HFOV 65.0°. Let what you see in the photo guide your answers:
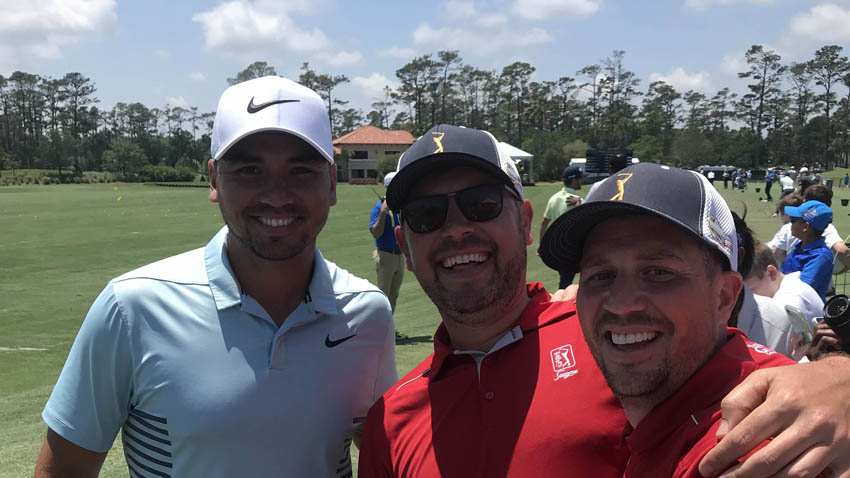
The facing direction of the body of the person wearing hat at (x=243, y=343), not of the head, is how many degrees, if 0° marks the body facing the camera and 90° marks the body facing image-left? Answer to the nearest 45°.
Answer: approximately 0°

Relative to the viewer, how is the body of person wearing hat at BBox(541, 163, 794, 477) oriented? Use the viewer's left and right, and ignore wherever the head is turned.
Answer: facing the viewer and to the left of the viewer

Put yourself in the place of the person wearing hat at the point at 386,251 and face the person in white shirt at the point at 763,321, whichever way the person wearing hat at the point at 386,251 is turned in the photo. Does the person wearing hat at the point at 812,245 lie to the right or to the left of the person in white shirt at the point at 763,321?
left

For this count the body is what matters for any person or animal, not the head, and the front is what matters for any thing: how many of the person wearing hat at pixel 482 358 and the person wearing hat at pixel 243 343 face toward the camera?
2

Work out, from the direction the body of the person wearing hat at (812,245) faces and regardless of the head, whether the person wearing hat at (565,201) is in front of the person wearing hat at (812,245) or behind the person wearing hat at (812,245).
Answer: in front

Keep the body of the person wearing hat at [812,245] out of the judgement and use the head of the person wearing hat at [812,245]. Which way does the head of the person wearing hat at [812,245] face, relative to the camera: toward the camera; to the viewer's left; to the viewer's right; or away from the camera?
to the viewer's left
